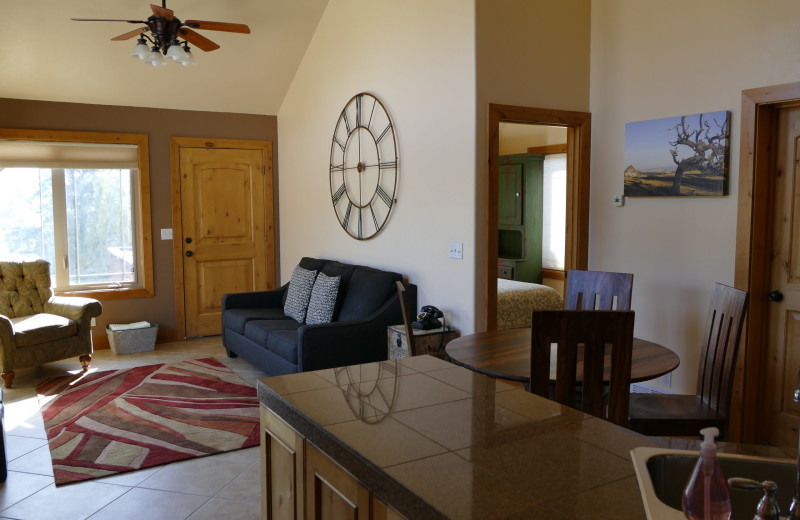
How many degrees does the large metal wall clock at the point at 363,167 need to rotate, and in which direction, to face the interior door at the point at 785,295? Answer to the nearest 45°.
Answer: approximately 90° to its left

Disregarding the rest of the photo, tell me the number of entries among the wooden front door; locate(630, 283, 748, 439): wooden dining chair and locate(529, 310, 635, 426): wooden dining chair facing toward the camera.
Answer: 1

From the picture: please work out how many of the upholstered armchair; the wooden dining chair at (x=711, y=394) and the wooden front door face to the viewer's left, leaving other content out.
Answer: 1

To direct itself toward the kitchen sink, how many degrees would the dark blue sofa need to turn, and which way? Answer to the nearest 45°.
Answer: approximately 45° to its left

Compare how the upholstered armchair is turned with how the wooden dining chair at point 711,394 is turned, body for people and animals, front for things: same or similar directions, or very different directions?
very different directions

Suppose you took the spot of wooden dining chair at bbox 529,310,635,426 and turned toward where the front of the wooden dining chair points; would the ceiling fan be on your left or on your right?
on your left

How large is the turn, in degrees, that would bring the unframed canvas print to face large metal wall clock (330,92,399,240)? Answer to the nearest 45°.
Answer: approximately 45° to its right

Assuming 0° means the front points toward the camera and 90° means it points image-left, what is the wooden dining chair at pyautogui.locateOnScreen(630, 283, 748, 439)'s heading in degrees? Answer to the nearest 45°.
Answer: approximately 90°

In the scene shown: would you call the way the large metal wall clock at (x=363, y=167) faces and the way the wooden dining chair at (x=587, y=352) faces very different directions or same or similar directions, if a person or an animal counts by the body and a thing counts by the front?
very different directions

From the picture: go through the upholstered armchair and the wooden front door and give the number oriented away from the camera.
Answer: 0

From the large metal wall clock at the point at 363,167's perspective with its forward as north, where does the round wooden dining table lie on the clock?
The round wooden dining table is roughly at 10 o'clock from the large metal wall clock.

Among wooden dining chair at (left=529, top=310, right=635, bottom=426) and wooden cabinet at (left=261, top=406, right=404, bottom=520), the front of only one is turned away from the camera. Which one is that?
the wooden dining chair

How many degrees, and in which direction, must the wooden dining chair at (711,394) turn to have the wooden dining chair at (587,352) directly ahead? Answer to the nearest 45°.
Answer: approximately 45° to its left

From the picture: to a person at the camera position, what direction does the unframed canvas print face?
facing the viewer and to the left of the viewer

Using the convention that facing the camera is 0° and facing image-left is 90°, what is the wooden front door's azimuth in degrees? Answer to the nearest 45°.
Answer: approximately 0°
